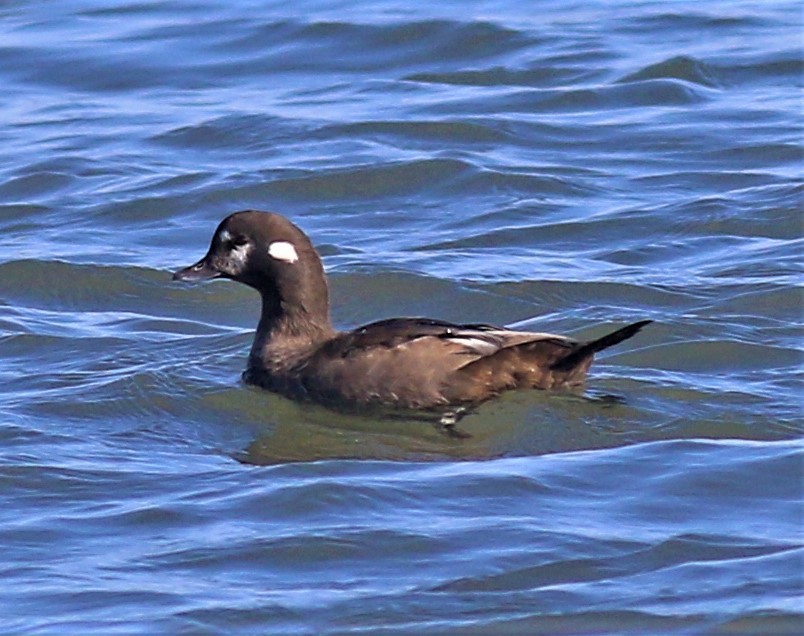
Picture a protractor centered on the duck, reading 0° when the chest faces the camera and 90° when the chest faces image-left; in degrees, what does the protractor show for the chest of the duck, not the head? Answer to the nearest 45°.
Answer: approximately 90°
